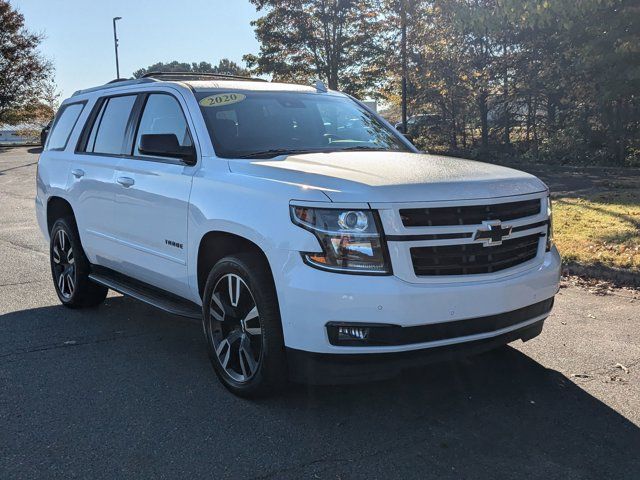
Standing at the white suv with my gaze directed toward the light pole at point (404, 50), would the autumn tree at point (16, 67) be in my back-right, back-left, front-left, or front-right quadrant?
front-left

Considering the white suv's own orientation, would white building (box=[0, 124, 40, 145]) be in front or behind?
behind

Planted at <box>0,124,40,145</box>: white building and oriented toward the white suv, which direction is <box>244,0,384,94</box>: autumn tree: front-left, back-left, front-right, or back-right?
front-left

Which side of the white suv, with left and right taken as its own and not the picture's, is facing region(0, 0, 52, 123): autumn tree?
back

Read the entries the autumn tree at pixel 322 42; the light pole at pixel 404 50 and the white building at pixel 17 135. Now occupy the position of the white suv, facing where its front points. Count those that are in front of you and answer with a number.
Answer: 0

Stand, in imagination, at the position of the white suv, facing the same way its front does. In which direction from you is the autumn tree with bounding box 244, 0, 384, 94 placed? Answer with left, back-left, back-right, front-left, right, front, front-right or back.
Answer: back-left

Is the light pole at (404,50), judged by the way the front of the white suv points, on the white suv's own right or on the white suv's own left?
on the white suv's own left

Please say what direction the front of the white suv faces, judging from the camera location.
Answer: facing the viewer and to the right of the viewer
